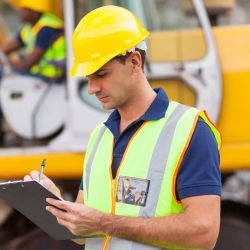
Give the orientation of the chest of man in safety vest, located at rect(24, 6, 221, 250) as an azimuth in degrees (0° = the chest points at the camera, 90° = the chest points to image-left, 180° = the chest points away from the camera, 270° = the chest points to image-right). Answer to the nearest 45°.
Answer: approximately 45°

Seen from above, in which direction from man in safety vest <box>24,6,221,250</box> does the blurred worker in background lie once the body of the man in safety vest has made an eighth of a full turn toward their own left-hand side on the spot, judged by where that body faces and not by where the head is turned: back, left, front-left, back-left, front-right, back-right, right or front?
back

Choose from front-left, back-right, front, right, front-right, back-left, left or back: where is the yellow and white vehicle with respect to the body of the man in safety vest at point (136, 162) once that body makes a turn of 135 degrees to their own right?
front
